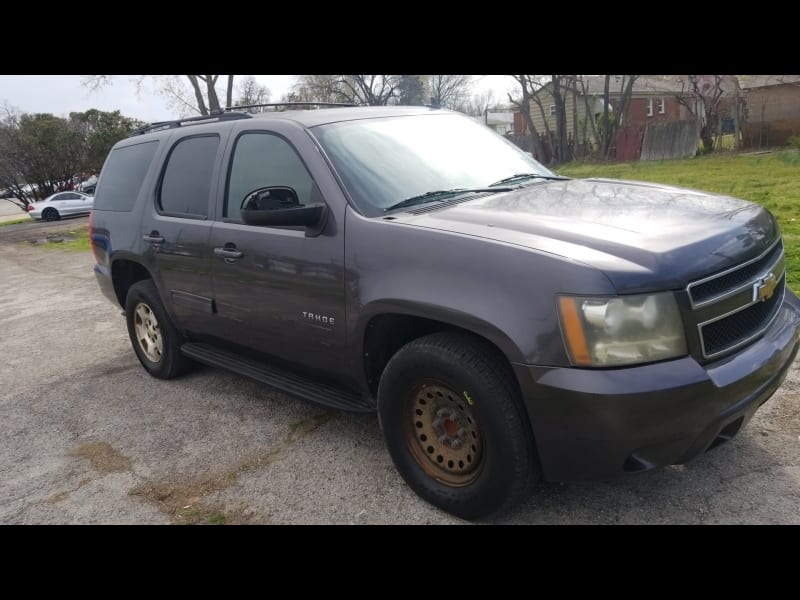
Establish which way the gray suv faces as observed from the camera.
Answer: facing the viewer and to the right of the viewer

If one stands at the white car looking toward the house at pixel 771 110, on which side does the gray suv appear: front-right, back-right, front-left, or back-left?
front-right

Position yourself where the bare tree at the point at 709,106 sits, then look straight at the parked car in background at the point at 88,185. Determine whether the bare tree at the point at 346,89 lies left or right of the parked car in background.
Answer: right

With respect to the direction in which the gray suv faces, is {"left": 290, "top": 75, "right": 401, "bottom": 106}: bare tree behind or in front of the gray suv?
behind

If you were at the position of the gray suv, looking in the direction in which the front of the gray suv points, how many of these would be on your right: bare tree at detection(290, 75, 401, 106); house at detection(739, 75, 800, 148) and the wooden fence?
0

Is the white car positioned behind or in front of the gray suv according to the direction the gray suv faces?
behind

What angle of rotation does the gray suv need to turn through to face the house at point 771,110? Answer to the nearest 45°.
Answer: approximately 90° to its left

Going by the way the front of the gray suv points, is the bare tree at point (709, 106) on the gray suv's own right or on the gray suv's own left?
on the gray suv's own left
